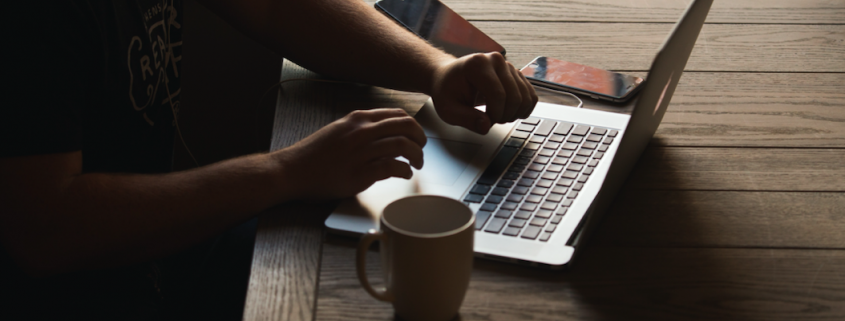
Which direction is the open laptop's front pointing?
to the viewer's left

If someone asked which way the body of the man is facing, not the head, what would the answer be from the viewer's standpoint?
to the viewer's right

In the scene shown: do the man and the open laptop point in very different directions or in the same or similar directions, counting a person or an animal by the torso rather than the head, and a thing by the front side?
very different directions

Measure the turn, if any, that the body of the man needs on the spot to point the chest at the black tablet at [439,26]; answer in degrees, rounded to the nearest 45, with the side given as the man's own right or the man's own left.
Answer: approximately 45° to the man's own left

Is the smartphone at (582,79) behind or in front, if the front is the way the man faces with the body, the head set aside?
in front
